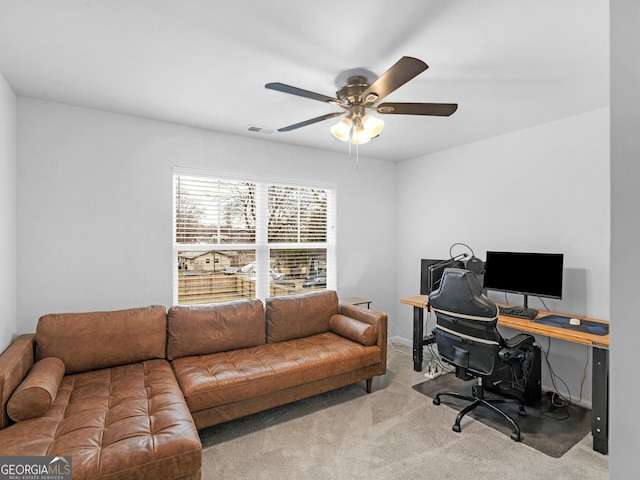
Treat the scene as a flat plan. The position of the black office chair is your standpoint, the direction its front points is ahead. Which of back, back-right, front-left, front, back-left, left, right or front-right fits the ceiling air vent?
back-left

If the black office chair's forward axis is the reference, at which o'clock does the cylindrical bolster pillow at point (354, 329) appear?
The cylindrical bolster pillow is roughly at 8 o'clock from the black office chair.

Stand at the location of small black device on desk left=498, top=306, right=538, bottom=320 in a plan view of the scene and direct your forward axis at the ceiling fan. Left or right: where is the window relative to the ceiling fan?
right

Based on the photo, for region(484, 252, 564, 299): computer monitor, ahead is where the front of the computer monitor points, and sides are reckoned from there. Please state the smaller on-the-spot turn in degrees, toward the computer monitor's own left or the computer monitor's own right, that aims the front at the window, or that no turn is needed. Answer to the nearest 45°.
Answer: approximately 45° to the computer monitor's own right

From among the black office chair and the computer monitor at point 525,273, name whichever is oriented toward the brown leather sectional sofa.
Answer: the computer monitor

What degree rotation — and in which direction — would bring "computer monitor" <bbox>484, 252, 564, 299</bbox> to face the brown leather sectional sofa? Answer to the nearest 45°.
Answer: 0° — it already faces it

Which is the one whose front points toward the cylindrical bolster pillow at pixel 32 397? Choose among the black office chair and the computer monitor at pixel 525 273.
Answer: the computer monitor

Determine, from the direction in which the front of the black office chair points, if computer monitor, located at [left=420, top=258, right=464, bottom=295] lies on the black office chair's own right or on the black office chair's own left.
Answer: on the black office chair's own left

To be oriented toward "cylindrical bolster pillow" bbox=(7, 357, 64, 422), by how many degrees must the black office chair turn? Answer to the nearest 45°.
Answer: approximately 180°

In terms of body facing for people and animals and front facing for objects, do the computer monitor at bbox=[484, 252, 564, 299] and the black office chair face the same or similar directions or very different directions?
very different directions

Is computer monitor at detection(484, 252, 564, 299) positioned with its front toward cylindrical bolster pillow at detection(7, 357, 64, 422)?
yes

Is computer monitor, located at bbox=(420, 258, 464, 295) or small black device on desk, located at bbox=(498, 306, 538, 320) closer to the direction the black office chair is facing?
the small black device on desk

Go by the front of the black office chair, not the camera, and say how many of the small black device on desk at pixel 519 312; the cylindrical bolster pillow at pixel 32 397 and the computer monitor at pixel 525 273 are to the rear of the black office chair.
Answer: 1

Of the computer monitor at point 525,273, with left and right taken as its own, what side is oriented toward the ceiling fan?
front

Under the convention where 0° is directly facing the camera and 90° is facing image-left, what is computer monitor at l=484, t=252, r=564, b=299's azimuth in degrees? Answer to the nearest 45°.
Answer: approximately 45°
